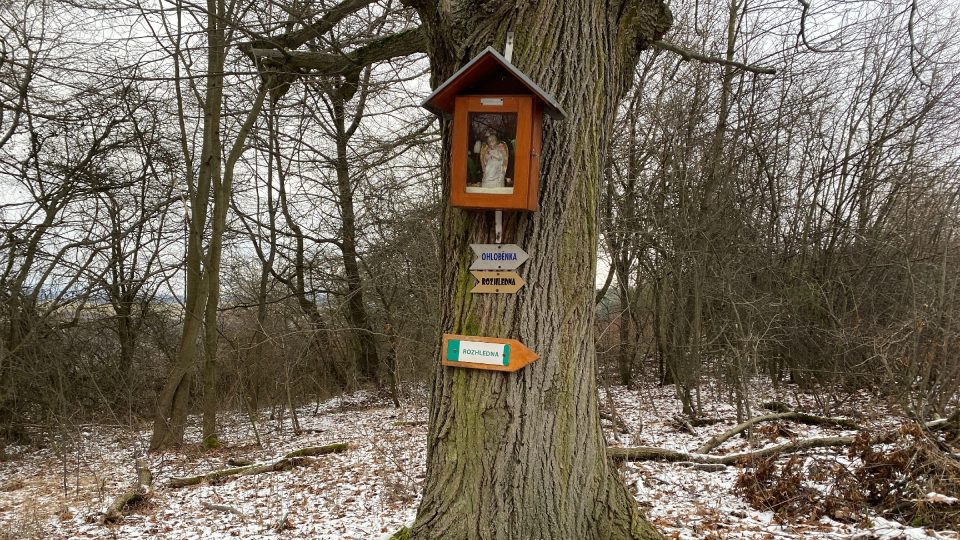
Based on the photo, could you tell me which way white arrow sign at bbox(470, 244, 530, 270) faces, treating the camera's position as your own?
facing the viewer

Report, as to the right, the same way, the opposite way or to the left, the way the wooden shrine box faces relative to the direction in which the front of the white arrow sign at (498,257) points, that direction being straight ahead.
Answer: the same way

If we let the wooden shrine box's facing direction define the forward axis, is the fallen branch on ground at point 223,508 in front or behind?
behind

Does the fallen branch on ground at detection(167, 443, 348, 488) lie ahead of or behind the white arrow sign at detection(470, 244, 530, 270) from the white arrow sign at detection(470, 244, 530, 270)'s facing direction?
behind

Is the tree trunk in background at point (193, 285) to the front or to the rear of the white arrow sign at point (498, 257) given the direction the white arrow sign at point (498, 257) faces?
to the rear

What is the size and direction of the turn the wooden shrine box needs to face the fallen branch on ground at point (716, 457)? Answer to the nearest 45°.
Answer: approximately 135° to its left

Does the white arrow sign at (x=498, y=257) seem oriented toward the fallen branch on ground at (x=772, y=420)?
no

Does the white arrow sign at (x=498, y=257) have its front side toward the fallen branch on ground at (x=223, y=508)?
no

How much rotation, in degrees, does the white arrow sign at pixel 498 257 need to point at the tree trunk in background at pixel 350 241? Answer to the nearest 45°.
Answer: approximately 180°

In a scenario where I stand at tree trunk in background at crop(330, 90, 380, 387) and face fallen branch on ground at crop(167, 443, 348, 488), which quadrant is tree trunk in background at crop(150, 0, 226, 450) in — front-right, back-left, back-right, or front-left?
front-right

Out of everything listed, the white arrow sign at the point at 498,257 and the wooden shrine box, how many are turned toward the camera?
2

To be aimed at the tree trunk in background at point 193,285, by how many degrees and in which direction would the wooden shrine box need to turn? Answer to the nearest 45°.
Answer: approximately 135° to its right

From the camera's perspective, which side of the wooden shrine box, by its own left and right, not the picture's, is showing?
front

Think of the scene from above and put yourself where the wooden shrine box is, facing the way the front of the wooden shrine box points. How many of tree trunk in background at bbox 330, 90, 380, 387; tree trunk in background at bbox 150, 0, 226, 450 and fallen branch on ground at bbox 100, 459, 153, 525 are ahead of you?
0

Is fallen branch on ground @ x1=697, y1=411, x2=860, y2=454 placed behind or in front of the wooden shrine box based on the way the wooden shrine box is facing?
behind
